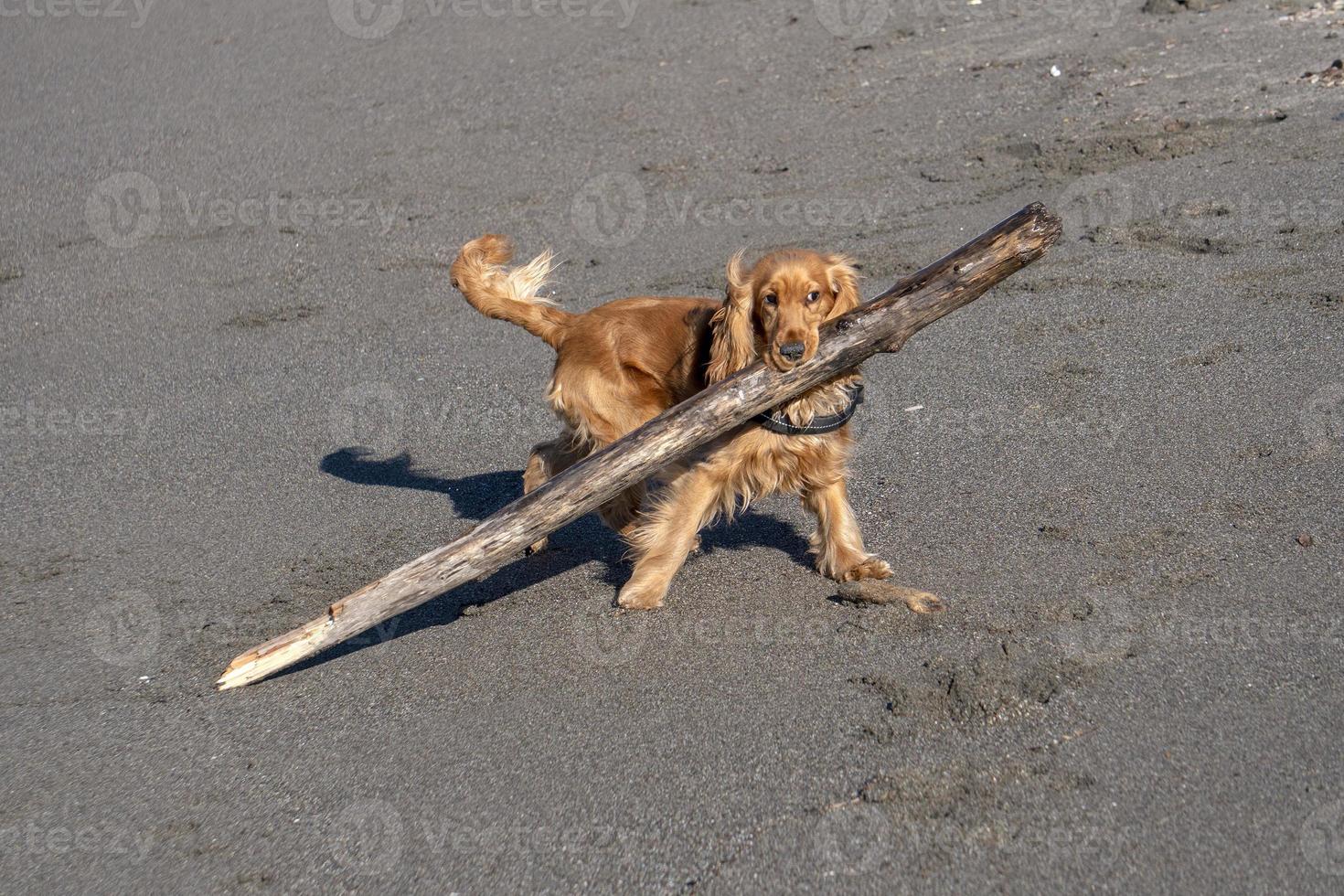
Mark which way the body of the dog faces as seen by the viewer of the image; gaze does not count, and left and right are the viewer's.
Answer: facing the viewer and to the right of the viewer
